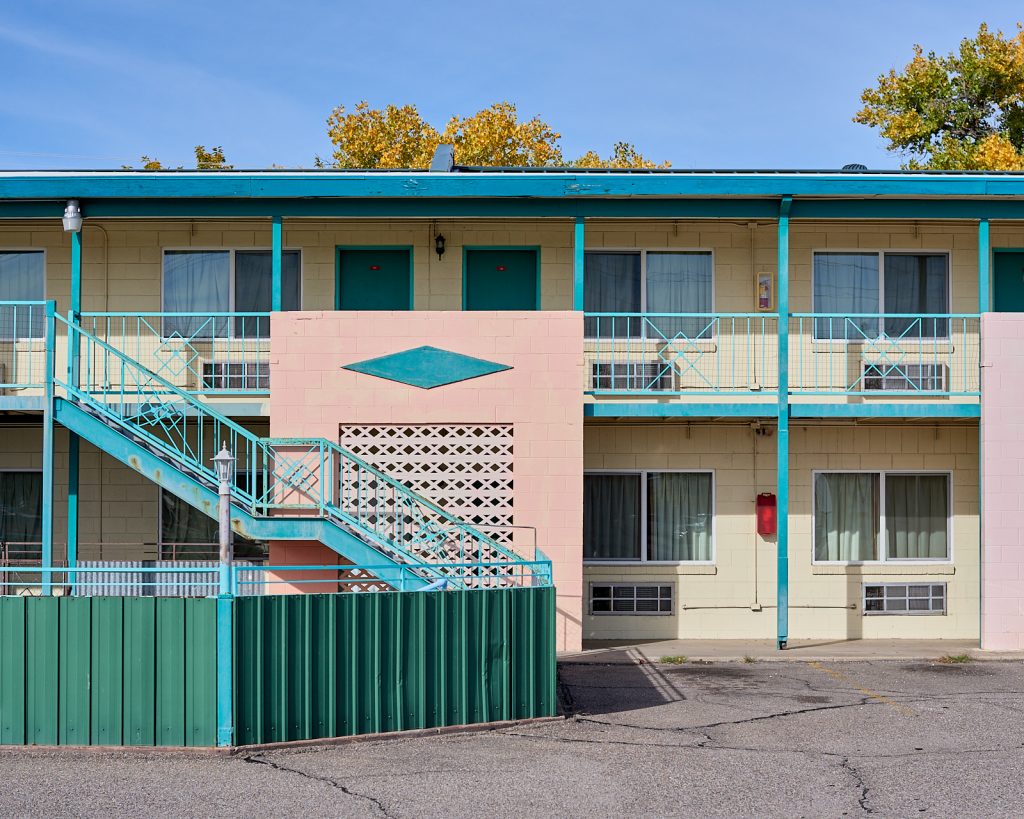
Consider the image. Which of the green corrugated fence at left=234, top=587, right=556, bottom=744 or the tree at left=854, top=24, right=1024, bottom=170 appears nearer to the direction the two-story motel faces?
the green corrugated fence

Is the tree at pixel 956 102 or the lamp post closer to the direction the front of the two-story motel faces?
the lamp post

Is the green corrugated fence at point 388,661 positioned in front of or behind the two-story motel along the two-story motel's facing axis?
in front

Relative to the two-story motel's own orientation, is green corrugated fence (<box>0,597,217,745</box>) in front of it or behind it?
in front

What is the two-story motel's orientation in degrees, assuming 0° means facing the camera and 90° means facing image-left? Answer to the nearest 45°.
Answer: approximately 0°

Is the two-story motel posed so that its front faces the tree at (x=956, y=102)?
no

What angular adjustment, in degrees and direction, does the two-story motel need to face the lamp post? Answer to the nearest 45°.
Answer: approximately 45° to its right
